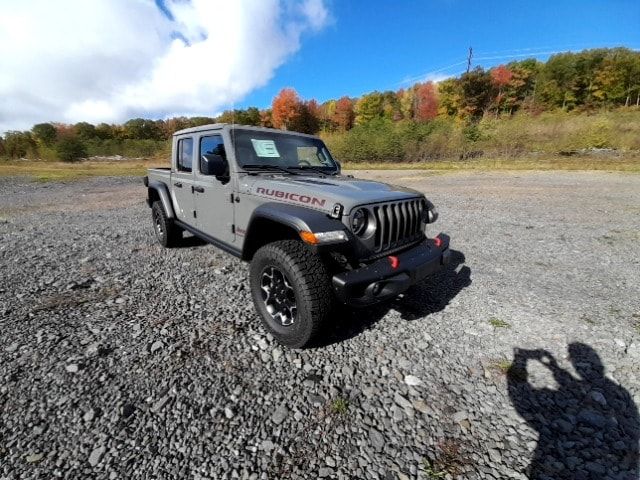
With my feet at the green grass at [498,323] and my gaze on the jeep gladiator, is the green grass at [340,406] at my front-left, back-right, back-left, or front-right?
front-left

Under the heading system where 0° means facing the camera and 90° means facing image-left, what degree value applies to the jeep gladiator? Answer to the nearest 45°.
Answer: approximately 315°

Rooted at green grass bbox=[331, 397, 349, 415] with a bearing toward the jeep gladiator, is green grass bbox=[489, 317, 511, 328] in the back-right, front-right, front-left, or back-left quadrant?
front-right

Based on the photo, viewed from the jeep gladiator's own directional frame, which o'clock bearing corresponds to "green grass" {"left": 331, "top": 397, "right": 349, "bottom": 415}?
The green grass is roughly at 1 o'clock from the jeep gladiator.

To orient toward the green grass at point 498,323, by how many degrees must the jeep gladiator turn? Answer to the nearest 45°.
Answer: approximately 45° to its left
